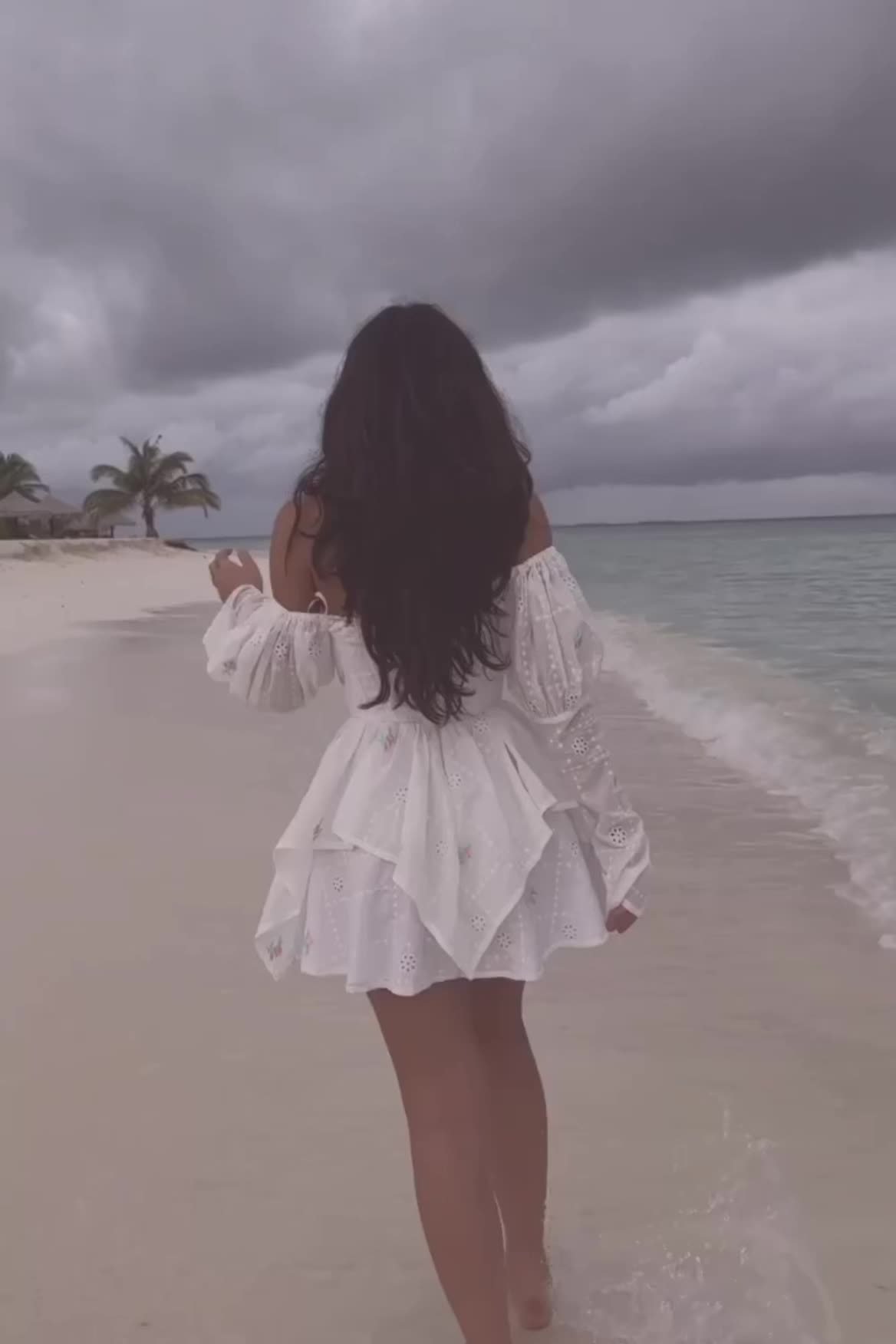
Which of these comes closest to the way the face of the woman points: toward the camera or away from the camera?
away from the camera

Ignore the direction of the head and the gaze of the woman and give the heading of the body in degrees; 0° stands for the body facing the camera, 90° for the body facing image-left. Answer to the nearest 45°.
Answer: approximately 180°
